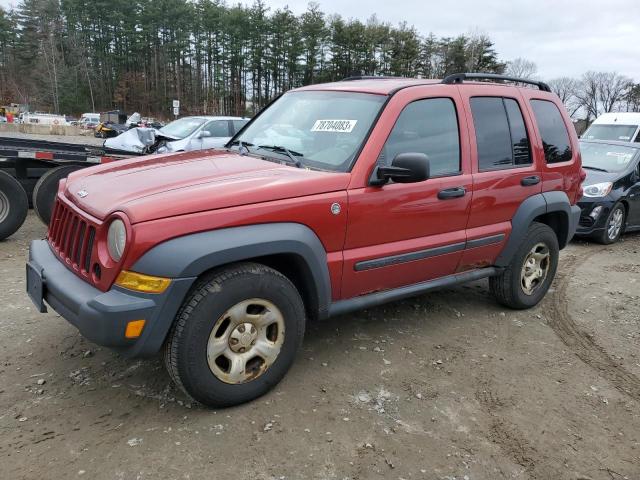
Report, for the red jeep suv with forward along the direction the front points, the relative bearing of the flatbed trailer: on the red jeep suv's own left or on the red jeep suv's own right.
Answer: on the red jeep suv's own right

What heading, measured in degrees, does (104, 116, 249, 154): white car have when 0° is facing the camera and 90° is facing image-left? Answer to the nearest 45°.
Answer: approximately 45°

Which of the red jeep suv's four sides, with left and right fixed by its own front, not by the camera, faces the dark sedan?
back

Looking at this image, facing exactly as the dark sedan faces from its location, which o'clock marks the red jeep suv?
The red jeep suv is roughly at 11 o'clock from the dark sedan.

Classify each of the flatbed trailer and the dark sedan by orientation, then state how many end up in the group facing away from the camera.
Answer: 0

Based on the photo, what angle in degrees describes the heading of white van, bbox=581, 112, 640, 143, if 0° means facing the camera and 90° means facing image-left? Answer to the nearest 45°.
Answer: approximately 45°

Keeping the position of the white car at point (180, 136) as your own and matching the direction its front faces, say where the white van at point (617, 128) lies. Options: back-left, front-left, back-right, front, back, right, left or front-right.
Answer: back-left

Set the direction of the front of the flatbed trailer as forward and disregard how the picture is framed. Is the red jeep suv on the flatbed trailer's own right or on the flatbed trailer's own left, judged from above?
on the flatbed trailer's own left

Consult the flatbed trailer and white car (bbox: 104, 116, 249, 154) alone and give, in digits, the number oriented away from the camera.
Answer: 0

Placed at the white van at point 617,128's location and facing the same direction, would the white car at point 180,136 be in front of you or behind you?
in front
